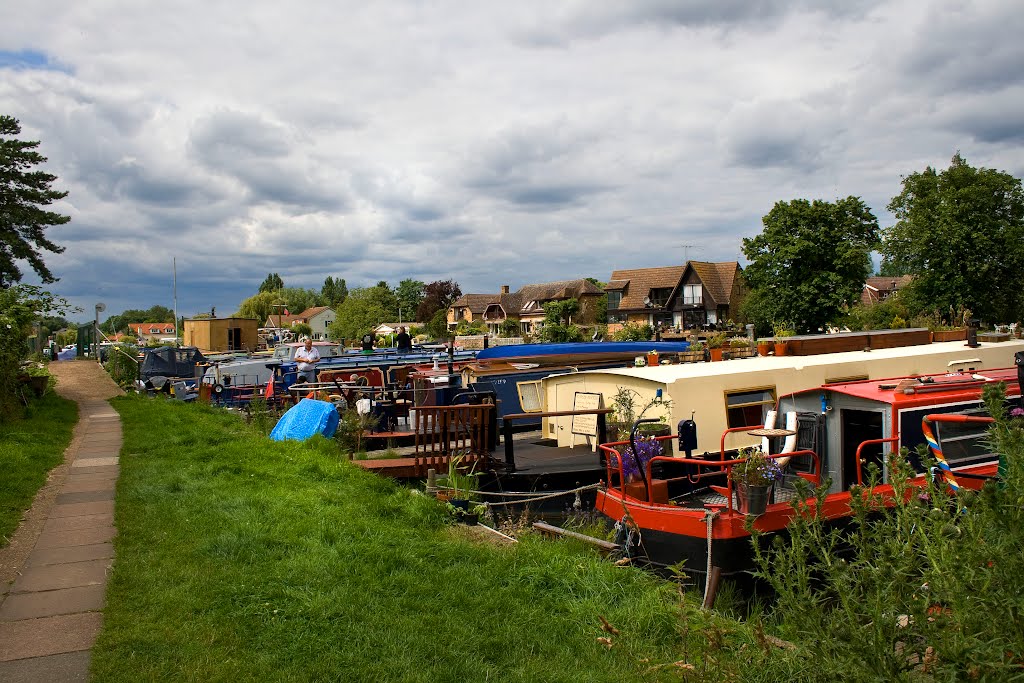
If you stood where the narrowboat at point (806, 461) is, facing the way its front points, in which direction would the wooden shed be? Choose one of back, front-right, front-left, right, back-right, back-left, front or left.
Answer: left

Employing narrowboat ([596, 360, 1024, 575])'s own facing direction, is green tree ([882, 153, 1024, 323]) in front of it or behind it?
in front

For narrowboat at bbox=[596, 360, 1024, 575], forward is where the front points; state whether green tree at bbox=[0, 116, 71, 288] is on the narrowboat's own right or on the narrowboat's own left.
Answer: on the narrowboat's own left

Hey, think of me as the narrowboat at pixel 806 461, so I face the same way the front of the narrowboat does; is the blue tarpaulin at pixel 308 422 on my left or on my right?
on my left

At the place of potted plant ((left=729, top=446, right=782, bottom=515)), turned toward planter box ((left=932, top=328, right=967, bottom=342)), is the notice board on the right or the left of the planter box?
left

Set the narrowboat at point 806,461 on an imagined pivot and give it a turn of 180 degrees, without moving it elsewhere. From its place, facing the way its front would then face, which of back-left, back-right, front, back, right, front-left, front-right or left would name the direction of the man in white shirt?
right
